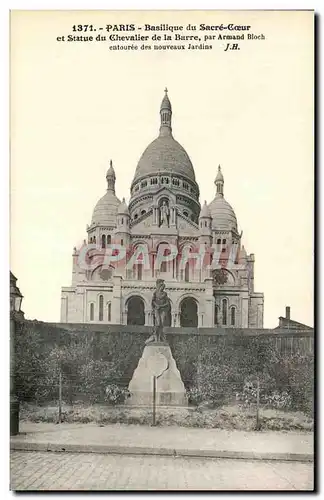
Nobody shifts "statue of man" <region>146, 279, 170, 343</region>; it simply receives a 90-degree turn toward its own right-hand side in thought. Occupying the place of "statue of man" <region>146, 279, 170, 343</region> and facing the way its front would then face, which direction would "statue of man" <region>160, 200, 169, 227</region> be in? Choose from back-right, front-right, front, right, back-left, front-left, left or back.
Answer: right

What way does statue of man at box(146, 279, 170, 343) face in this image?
toward the camera

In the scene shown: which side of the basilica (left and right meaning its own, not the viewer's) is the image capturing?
front
